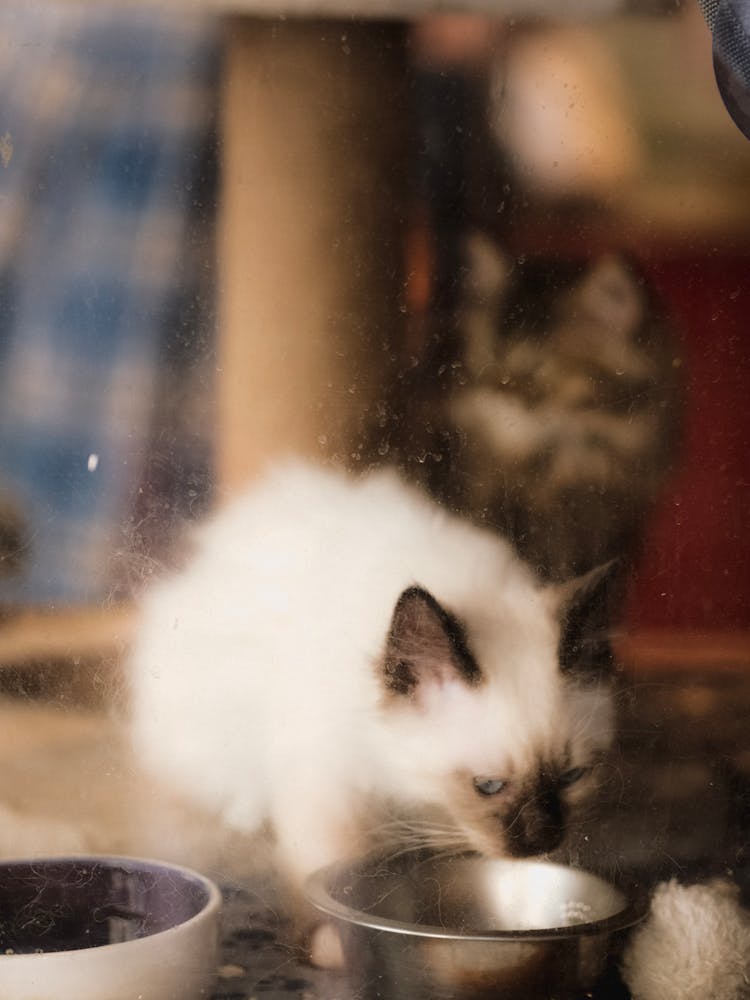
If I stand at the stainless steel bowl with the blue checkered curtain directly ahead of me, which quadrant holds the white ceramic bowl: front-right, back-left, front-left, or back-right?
front-left

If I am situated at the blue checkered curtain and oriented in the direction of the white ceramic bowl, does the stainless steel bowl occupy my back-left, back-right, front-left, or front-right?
front-left

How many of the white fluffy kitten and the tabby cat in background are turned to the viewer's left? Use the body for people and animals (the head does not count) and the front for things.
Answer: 0

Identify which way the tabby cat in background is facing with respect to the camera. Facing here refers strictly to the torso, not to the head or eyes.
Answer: toward the camera

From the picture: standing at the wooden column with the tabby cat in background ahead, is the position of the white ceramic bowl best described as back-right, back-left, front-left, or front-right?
back-right

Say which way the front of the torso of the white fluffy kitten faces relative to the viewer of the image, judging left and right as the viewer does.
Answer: facing the viewer and to the right of the viewer

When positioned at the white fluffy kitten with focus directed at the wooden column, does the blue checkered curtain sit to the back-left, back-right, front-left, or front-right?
front-left

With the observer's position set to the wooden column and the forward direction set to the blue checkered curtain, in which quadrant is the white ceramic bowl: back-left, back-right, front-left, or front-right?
front-left
